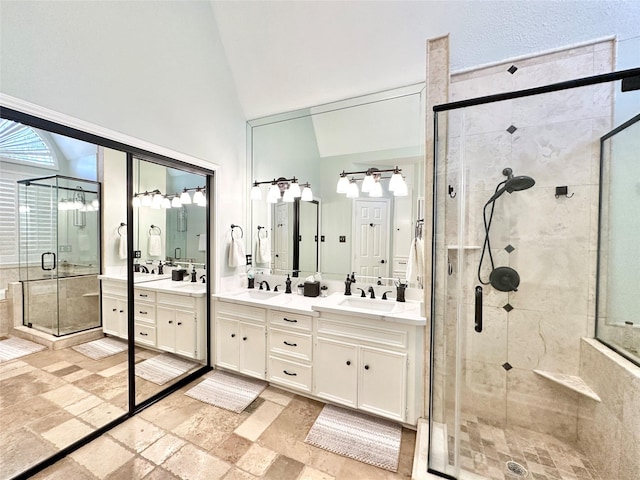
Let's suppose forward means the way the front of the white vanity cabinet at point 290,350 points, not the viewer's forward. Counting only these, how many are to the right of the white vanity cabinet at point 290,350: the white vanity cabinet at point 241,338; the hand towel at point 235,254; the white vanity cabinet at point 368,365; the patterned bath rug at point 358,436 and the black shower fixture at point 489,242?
2

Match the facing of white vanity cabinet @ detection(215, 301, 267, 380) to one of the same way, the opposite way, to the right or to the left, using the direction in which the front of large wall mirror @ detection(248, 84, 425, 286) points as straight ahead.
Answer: the same way

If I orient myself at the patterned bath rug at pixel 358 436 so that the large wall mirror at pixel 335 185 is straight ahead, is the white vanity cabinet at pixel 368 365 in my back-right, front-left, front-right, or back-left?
front-right

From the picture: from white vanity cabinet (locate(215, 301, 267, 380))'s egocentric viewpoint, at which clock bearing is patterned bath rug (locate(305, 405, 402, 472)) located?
The patterned bath rug is roughly at 9 o'clock from the white vanity cabinet.

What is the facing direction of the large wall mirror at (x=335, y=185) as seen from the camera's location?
facing the viewer and to the left of the viewer

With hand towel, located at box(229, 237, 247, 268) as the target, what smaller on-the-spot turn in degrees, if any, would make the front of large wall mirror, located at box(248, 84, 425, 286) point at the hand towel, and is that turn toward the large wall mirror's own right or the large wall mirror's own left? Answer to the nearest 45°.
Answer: approximately 45° to the large wall mirror's own right

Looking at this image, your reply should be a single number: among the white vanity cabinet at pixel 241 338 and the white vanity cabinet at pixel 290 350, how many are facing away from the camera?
0

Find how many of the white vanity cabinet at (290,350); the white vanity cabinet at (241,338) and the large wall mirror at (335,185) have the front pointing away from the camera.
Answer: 0

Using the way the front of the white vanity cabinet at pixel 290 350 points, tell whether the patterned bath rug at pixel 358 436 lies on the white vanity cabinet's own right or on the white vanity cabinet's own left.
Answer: on the white vanity cabinet's own left

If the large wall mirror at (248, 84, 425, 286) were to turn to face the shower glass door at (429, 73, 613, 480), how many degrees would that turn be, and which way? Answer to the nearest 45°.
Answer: approximately 90° to its left

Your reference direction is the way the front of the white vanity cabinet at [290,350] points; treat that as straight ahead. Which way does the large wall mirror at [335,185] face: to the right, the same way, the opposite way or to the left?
the same way
